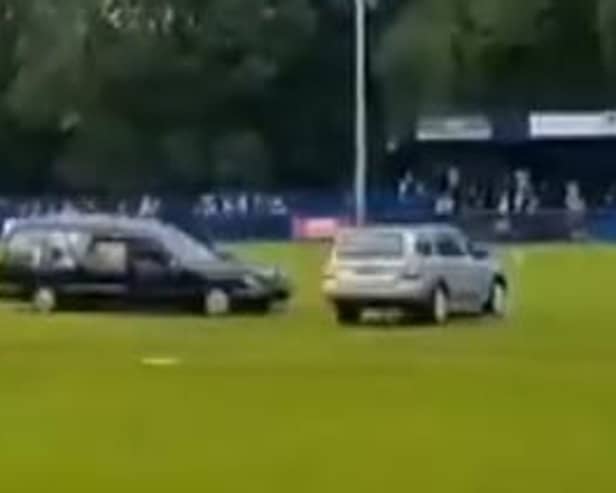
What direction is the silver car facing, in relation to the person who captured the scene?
facing away from the viewer and to the right of the viewer

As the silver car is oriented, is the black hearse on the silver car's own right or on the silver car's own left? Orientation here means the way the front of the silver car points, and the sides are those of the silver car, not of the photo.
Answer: on the silver car's own left
